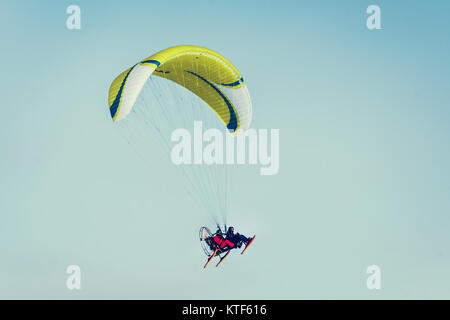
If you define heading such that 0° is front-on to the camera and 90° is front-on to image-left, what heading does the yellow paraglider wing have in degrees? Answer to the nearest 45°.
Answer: approximately 315°
